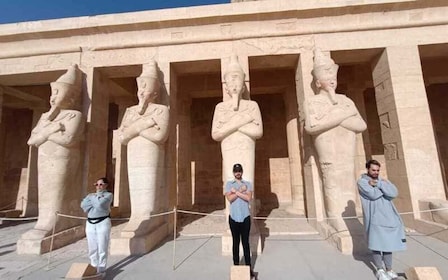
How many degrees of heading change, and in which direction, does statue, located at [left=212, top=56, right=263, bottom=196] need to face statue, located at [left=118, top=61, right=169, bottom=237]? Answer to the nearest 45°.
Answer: approximately 90° to its right

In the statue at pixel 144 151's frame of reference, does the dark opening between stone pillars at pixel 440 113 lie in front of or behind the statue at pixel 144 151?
behind

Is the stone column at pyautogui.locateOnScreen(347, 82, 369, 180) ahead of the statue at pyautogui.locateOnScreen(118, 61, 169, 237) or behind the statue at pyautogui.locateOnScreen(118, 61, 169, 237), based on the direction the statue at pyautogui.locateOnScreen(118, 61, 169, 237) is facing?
behind

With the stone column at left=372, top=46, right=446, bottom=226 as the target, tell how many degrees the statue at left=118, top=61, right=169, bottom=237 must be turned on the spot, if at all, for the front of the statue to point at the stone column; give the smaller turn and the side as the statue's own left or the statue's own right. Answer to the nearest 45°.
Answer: approximately 135° to the statue's own left

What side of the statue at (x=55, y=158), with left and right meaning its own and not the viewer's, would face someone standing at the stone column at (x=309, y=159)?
left
